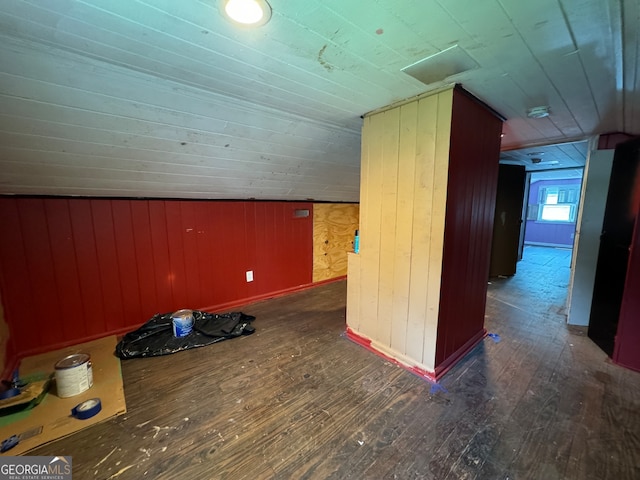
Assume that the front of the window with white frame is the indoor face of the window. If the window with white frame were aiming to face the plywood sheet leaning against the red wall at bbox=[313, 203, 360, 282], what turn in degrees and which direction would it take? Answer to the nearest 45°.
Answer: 0° — it already faces it

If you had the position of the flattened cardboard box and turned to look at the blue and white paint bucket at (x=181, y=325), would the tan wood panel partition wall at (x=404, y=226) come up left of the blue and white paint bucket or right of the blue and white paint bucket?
right

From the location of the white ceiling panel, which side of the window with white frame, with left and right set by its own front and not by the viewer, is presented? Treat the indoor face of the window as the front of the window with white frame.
front

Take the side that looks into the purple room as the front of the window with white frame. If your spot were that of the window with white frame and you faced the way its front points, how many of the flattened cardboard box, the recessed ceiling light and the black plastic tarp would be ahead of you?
3

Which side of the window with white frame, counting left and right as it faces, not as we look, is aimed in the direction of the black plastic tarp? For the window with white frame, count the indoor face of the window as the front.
front

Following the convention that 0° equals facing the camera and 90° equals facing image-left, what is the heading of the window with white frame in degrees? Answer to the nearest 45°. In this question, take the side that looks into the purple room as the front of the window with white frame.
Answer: approximately 0°

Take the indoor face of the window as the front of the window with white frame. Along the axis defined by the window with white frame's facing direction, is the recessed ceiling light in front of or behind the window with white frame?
in front

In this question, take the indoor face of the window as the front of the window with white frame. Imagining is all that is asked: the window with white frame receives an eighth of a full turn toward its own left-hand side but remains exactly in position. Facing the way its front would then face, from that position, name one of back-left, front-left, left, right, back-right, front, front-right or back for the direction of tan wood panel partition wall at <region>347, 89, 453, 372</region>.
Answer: front-right

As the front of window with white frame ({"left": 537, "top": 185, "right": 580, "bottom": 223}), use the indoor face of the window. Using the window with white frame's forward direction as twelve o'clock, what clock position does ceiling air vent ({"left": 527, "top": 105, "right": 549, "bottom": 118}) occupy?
The ceiling air vent is roughly at 12 o'clock from the window with white frame.
